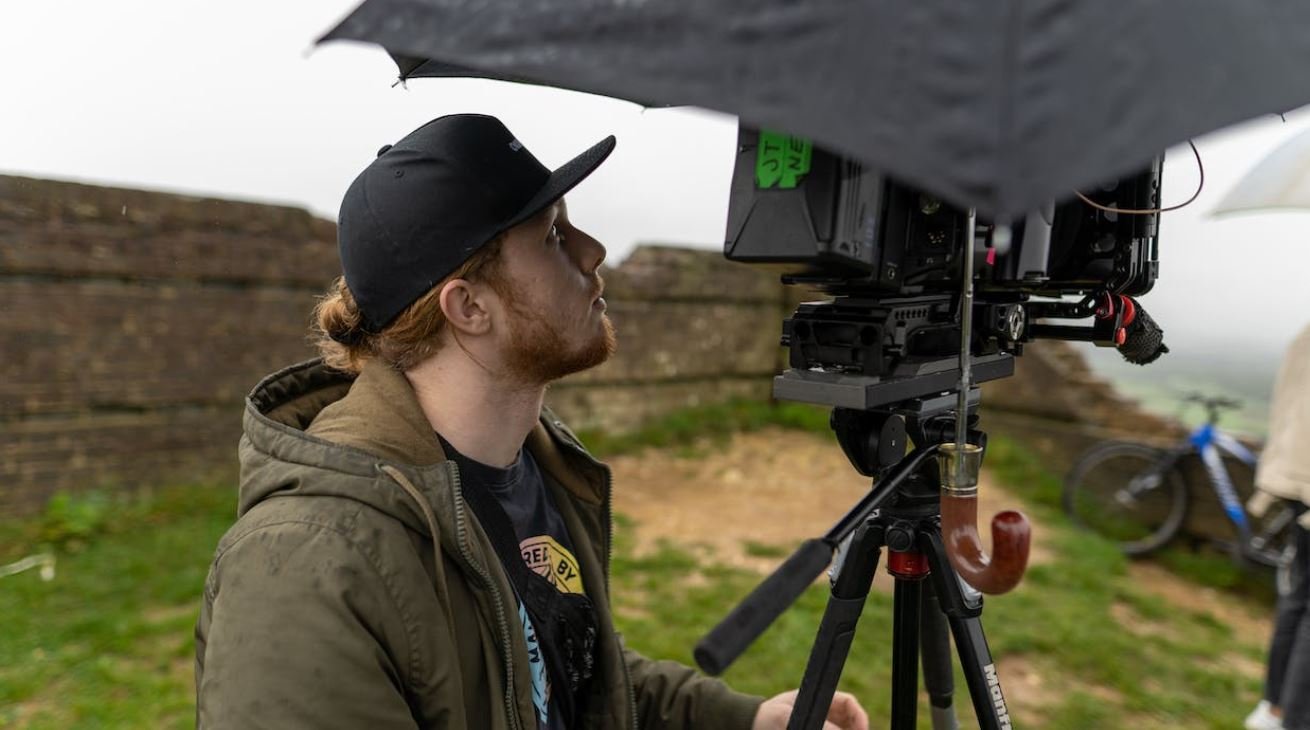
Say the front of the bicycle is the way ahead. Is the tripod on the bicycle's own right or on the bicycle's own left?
on the bicycle's own left

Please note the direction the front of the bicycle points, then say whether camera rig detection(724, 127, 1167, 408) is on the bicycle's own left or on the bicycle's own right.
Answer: on the bicycle's own left

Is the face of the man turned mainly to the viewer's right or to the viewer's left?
to the viewer's right

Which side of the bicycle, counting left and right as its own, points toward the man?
left

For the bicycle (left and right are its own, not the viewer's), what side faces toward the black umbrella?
left

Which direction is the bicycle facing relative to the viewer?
to the viewer's left

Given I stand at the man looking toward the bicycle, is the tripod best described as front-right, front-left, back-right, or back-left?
front-right
